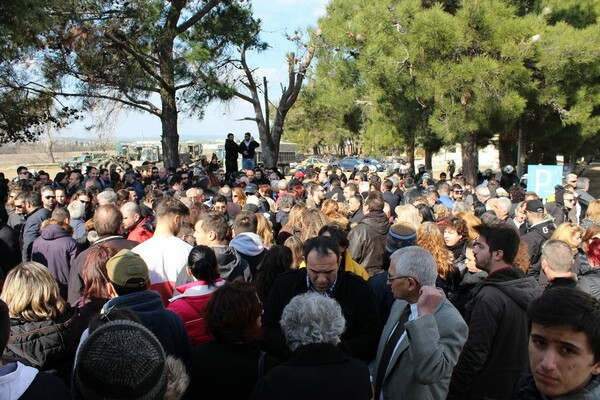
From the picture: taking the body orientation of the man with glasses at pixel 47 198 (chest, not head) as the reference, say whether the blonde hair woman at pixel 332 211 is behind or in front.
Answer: in front

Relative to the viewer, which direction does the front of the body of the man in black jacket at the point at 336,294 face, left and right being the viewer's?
facing the viewer

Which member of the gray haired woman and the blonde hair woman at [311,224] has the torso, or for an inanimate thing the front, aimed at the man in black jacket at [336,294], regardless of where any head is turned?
the gray haired woman

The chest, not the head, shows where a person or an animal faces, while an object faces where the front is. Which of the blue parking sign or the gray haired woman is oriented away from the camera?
the gray haired woman

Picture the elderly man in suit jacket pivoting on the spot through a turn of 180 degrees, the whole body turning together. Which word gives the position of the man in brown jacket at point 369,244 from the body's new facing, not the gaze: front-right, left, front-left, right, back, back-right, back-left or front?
front-left

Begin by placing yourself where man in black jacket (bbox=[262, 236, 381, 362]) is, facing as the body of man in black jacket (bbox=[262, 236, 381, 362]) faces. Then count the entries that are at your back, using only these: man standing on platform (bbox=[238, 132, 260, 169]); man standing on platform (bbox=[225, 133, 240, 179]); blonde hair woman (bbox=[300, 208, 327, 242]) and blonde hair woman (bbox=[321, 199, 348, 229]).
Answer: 4

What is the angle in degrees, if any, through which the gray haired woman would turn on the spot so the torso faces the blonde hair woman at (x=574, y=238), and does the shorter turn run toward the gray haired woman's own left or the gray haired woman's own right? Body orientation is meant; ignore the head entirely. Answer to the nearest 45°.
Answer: approximately 45° to the gray haired woman's own right

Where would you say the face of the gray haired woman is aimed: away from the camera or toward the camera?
away from the camera

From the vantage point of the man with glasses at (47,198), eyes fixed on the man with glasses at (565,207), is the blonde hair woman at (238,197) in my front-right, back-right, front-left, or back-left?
front-left

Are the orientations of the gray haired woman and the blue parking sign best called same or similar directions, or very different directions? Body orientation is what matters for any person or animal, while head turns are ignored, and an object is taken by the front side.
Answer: very different directions

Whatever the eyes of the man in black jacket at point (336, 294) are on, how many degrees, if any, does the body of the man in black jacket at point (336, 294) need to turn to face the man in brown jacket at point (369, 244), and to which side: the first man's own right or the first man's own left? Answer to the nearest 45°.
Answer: approximately 180°

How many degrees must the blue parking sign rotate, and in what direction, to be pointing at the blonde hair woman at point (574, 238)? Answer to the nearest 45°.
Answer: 0° — it already faces them

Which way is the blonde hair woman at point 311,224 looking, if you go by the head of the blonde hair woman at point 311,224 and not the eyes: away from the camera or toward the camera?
away from the camera

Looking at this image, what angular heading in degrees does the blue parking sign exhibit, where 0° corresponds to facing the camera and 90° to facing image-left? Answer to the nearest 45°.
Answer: approximately 0°

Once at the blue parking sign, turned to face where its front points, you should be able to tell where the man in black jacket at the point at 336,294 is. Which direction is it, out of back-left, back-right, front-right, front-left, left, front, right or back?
front

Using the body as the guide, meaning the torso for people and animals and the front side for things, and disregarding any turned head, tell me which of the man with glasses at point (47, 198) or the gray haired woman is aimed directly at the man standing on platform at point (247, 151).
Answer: the gray haired woman

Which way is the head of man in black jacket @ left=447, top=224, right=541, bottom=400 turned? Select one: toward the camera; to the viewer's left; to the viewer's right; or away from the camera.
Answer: to the viewer's left

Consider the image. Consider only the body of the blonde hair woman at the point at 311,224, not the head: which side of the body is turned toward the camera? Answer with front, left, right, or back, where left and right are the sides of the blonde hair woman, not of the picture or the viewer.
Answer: back

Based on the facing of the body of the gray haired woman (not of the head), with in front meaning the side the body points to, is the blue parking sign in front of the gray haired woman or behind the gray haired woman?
in front

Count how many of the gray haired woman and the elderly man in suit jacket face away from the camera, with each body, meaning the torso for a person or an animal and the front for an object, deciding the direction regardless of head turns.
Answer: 1
